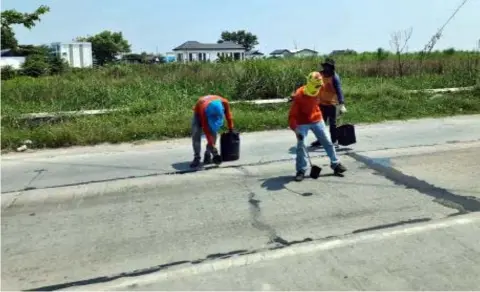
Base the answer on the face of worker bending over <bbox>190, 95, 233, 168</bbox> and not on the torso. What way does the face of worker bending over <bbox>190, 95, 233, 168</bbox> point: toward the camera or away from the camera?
toward the camera

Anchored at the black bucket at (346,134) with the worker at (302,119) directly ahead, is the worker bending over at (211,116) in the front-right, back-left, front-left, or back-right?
front-right

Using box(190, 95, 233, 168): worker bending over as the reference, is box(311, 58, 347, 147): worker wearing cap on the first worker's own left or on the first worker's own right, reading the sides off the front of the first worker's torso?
on the first worker's own left

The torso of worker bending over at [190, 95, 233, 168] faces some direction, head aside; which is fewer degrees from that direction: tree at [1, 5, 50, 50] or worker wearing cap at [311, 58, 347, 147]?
the worker wearing cap
